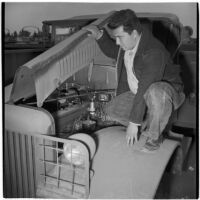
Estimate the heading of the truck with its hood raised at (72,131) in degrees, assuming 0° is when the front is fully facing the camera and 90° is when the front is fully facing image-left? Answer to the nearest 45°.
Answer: approximately 45°

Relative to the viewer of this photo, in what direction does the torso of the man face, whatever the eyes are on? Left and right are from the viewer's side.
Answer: facing the viewer and to the left of the viewer
